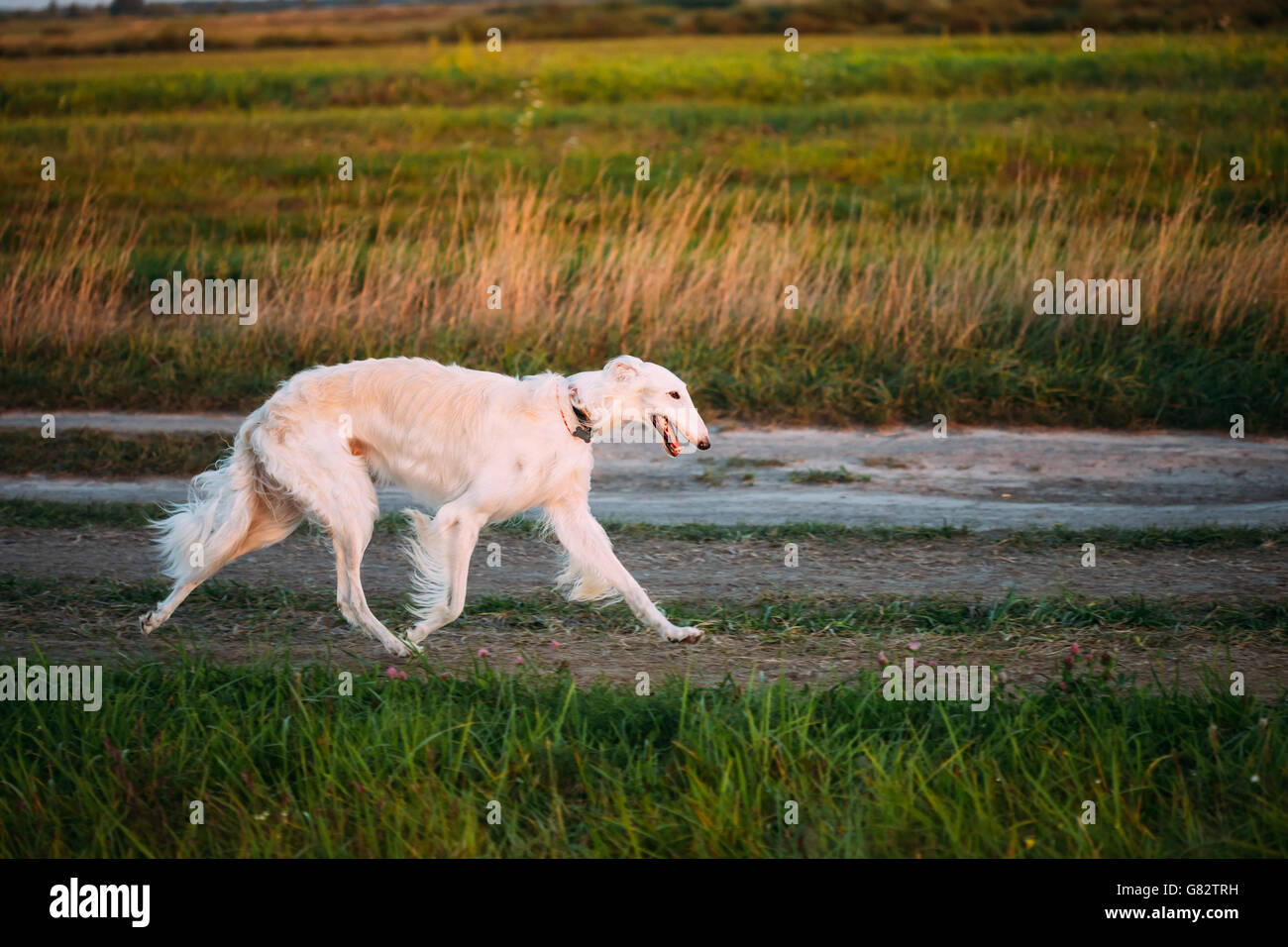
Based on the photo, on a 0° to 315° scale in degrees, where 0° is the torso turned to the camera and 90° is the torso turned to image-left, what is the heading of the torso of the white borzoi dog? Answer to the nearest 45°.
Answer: approximately 270°
